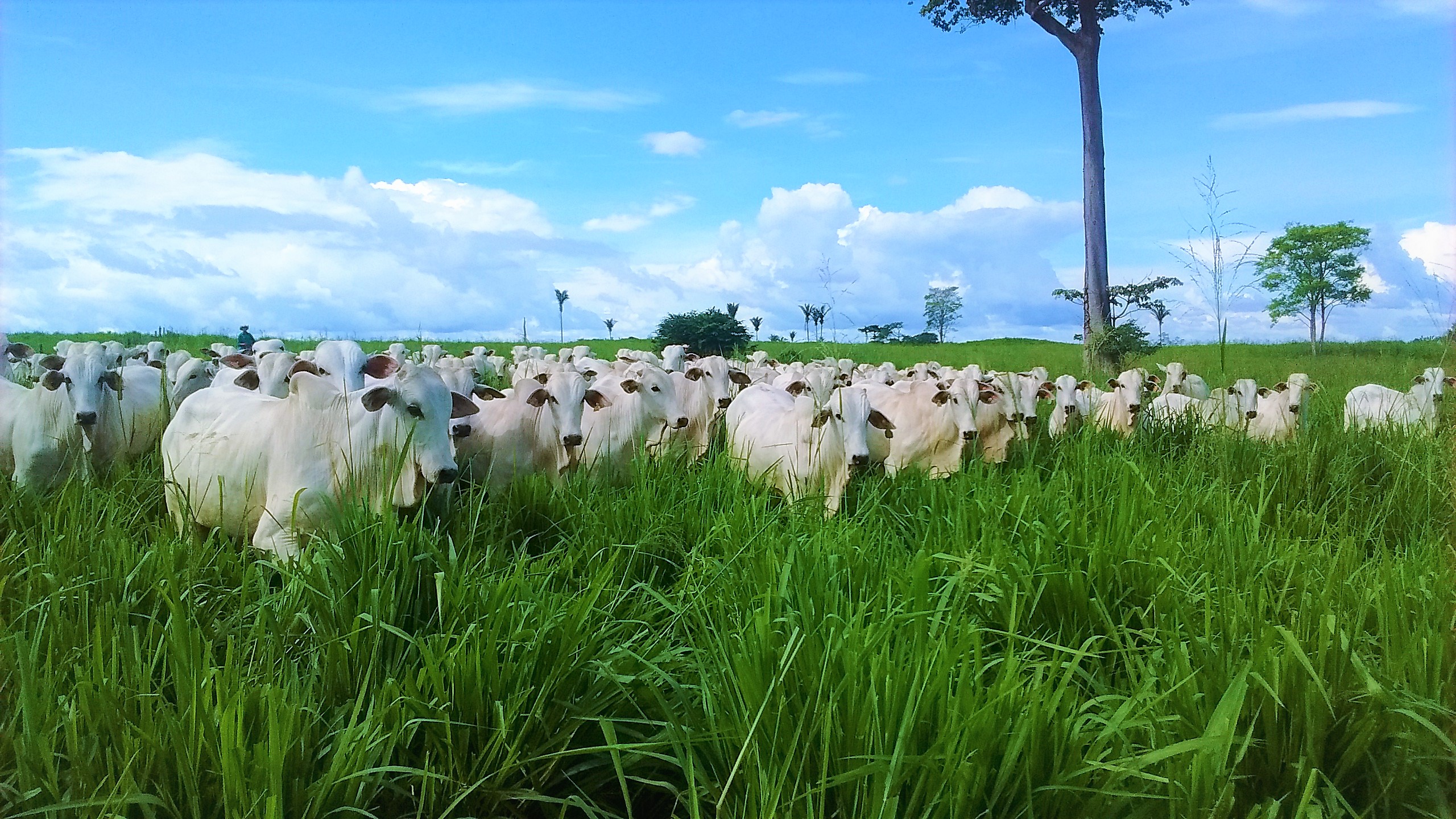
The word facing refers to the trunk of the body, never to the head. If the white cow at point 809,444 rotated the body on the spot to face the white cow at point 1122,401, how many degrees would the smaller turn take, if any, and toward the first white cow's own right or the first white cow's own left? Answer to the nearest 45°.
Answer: approximately 90° to the first white cow's own left

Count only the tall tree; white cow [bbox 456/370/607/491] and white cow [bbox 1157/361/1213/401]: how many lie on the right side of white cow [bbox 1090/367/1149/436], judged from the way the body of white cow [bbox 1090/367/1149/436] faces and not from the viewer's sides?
1

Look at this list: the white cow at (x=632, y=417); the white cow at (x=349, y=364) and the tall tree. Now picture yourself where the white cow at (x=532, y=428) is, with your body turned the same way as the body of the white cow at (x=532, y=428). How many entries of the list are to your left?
2

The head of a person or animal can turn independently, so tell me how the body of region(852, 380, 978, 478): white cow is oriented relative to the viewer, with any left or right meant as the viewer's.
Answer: facing the viewer and to the right of the viewer

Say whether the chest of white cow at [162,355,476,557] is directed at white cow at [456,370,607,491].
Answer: no

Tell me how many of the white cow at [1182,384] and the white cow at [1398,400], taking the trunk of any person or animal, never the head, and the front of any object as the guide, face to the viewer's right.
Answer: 1

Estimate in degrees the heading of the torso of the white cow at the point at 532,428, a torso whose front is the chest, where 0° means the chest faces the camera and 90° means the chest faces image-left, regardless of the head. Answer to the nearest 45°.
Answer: approximately 315°

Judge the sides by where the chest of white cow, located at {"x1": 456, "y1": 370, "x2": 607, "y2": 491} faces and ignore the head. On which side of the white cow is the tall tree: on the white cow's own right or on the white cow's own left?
on the white cow's own left

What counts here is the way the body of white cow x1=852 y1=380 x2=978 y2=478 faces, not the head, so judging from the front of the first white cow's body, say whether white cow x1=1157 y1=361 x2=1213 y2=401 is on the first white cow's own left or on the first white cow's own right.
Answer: on the first white cow's own left

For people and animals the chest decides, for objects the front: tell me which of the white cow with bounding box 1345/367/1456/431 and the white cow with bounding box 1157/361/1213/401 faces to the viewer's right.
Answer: the white cow with bounding box 1345/367/1456/431

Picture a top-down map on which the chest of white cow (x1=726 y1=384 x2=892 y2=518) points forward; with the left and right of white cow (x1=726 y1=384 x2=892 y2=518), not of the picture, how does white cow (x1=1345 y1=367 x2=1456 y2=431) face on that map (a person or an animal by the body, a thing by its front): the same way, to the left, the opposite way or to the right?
the same way

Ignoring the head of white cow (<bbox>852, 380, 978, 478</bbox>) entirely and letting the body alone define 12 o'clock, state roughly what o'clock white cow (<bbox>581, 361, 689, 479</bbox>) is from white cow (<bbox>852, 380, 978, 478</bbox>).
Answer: white cow (<bbox>581, 361, 689, 479</bbox>) is roughly at 4 o'clock from white cow (<bbox>852, 380, 978, 478</bbox>).

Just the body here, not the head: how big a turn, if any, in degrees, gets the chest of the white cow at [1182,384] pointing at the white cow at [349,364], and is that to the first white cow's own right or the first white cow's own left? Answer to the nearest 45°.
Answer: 0° — it already faces it

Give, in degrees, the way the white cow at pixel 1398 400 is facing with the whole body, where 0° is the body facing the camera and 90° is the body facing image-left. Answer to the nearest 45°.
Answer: approximately 270°

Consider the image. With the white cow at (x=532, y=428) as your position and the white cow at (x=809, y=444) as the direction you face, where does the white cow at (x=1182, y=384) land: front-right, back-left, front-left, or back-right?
front-left
